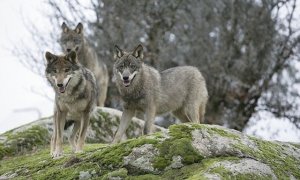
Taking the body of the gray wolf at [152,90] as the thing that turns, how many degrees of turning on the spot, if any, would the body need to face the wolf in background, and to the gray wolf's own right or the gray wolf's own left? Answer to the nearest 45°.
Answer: approximately 90° to the gray wolf's own right

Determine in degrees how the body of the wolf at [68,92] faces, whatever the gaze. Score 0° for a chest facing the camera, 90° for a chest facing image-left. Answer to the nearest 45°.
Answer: approximately 0°

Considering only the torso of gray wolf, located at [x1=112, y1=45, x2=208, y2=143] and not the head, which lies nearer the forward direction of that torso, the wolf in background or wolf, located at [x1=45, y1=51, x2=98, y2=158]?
the wolf
